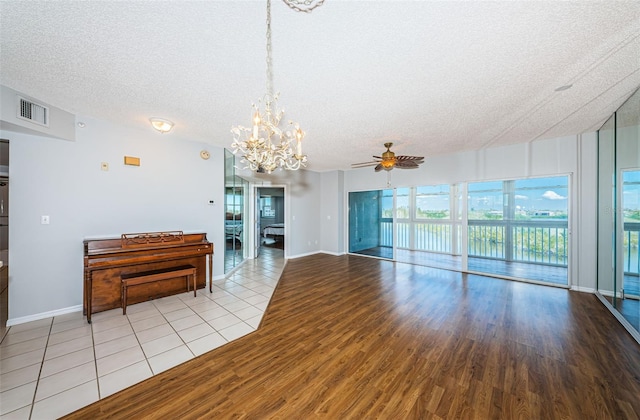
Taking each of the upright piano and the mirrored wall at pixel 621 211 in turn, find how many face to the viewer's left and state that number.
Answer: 1

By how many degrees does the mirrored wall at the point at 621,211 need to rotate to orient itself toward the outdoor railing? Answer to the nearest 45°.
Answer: approximately 45° to its right

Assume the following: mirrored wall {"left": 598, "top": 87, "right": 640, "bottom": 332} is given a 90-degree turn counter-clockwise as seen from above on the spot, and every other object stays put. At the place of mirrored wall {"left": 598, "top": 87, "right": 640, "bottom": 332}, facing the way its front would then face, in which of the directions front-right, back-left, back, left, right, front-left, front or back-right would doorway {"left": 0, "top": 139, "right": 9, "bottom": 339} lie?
front-right

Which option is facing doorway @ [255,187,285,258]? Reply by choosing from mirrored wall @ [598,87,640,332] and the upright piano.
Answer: the mirrored wall

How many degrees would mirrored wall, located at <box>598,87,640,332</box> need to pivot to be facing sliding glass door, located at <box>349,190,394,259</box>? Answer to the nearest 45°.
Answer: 0° — it already faces it

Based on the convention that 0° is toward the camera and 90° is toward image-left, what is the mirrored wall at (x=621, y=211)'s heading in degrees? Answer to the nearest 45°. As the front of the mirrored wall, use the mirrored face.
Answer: approximately 90°

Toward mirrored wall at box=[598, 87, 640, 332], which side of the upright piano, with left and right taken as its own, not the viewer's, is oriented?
front

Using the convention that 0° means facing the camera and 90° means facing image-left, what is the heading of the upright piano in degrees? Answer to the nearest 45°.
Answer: approximately 315°

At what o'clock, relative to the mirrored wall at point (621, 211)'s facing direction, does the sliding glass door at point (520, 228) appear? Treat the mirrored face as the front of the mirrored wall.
The sliding glass door is roughly at 2 o'clock from the mirrored wall.
